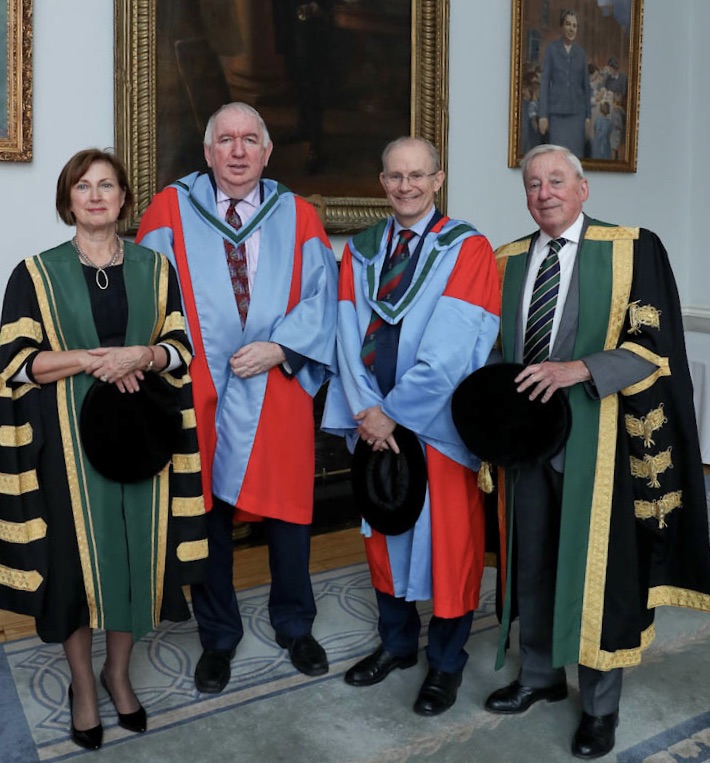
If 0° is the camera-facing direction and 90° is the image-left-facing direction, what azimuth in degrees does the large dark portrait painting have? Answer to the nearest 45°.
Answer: approximately 0°

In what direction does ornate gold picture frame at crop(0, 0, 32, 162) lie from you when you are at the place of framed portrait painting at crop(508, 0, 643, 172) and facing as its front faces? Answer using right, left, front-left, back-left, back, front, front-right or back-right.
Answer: front-right

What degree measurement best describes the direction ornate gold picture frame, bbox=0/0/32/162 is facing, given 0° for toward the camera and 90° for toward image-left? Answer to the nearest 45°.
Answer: approximately 0°
